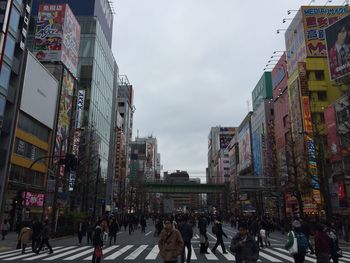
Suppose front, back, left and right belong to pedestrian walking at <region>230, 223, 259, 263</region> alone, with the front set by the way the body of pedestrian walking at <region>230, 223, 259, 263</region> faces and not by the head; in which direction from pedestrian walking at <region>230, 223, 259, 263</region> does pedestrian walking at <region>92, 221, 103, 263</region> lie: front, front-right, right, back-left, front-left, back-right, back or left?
right

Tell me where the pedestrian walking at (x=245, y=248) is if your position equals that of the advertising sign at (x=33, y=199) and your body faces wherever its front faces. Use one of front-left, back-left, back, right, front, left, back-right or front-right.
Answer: front

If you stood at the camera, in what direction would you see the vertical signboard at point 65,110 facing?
facing the viewer and to the right of the viewer

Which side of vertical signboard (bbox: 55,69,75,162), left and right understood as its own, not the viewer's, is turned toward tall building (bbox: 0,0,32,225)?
right

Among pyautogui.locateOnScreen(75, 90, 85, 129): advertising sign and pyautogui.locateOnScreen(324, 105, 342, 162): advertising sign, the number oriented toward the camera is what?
2

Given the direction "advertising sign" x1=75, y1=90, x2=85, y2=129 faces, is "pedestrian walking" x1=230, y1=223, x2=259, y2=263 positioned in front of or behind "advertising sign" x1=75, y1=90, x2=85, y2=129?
in front

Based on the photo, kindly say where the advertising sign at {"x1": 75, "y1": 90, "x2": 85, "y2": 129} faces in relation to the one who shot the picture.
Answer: facing the viewer

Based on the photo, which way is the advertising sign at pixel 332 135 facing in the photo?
toward the camera

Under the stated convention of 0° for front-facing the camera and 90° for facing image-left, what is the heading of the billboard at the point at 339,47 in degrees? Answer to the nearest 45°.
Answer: approximately 45°

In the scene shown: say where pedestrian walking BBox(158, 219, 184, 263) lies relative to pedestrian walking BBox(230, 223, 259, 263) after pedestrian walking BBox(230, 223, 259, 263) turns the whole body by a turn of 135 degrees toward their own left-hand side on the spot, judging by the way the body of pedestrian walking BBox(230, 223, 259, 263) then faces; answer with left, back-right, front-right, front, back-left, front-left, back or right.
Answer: back

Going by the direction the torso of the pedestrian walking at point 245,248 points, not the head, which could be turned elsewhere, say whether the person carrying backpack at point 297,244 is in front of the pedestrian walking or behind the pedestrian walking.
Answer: behind

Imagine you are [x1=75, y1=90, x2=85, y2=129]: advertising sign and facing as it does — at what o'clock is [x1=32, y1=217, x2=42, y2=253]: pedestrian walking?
The pedestrian walking is roughly at 12 o'clock from the advertising sign.

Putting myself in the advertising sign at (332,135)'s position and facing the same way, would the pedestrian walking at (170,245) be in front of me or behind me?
in front
